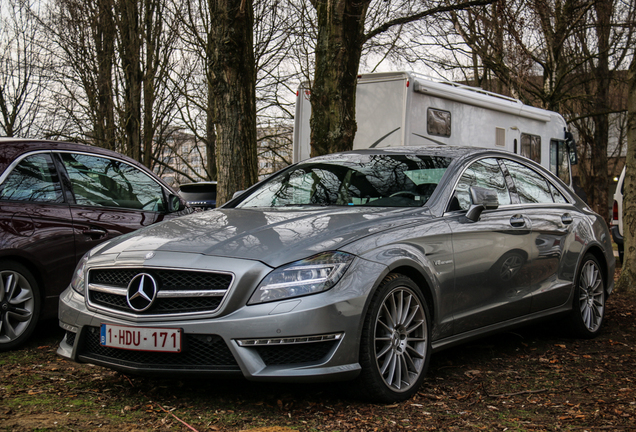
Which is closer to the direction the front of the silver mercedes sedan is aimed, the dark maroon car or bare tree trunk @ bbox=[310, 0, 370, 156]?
the dark maroon car

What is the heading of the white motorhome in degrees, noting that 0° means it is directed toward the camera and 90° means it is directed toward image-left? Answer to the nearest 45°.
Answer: approximately 225°

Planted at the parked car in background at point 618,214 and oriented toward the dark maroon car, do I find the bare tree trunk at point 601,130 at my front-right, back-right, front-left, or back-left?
back-right

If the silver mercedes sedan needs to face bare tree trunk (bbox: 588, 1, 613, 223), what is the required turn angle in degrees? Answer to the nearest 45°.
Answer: approximately 180°

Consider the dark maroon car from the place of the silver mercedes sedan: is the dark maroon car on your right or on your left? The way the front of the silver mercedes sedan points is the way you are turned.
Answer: on your right

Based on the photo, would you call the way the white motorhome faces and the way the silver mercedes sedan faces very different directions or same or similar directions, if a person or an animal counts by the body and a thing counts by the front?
very different directions

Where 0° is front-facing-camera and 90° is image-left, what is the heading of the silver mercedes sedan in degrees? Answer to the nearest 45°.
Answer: approximately 45°

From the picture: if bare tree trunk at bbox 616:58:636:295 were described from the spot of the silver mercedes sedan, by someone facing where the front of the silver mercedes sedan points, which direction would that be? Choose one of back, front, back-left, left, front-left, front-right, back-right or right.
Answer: back

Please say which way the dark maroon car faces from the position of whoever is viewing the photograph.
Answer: facing away from the viewer and to the right of the viewer
